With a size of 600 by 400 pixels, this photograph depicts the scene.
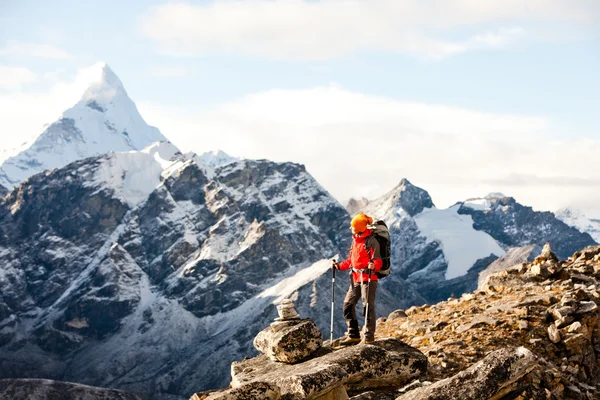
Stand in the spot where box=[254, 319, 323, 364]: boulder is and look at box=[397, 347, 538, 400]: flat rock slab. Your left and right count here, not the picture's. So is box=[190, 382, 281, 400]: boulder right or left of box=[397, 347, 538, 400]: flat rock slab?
right

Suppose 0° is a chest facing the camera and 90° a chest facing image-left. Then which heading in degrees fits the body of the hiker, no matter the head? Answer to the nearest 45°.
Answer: approximately 45°

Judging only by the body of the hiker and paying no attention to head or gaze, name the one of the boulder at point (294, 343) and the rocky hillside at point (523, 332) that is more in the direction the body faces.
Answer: the boulder

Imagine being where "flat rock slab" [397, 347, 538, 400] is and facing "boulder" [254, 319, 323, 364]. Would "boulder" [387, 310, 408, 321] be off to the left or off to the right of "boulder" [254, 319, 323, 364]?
right

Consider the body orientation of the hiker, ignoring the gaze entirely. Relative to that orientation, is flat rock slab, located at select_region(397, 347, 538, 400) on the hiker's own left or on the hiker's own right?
on the hiker's own left

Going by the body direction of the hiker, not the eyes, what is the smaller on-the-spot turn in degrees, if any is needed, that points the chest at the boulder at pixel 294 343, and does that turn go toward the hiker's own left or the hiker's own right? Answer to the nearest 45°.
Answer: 0° — they already face it

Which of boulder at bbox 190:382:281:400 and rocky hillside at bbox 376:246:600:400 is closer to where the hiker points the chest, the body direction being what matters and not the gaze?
the boulder
